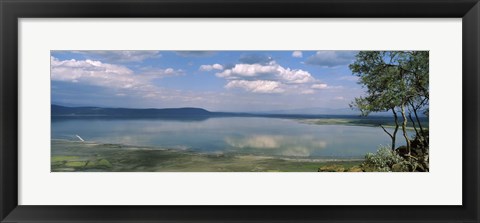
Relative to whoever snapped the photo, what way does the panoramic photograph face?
facing the viewer
